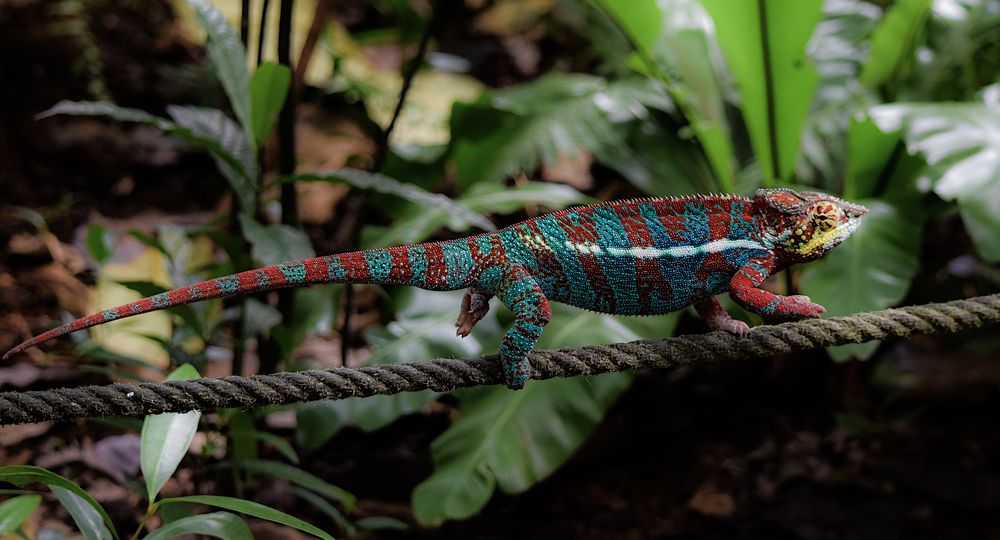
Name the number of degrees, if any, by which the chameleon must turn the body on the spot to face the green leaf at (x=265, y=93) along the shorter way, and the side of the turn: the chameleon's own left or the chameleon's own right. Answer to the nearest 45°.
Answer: approximately 135° to the chameleon's own left

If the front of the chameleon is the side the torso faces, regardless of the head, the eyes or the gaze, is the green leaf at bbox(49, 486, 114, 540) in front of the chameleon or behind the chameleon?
behind

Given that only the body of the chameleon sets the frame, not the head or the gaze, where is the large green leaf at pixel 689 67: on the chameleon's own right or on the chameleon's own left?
on the chameleon's own left

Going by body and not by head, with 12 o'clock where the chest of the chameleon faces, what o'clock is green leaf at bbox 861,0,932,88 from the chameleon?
The green leaf is roughly at 10 o'clock from the chameleon.

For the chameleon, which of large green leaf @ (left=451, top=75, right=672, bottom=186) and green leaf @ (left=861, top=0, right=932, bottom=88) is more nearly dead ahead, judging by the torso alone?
the green leaf

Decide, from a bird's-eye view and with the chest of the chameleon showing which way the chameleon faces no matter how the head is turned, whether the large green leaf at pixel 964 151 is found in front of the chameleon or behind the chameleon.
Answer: in front

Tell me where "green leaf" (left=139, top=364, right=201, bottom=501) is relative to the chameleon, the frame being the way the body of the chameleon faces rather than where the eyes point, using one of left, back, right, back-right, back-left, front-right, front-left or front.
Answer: back

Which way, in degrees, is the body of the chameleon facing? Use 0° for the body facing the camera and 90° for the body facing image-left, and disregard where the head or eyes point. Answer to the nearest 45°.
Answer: approximately 270°

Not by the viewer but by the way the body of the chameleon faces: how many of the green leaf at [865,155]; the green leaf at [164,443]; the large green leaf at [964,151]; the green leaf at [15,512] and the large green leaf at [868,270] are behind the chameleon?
2

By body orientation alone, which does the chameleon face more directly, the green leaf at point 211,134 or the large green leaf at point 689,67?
the large green leaf

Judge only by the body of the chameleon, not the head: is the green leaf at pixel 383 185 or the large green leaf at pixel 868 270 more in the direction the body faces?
the large green leaf

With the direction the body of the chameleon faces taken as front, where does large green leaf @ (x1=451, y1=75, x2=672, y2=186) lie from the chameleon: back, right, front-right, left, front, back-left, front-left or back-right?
left
